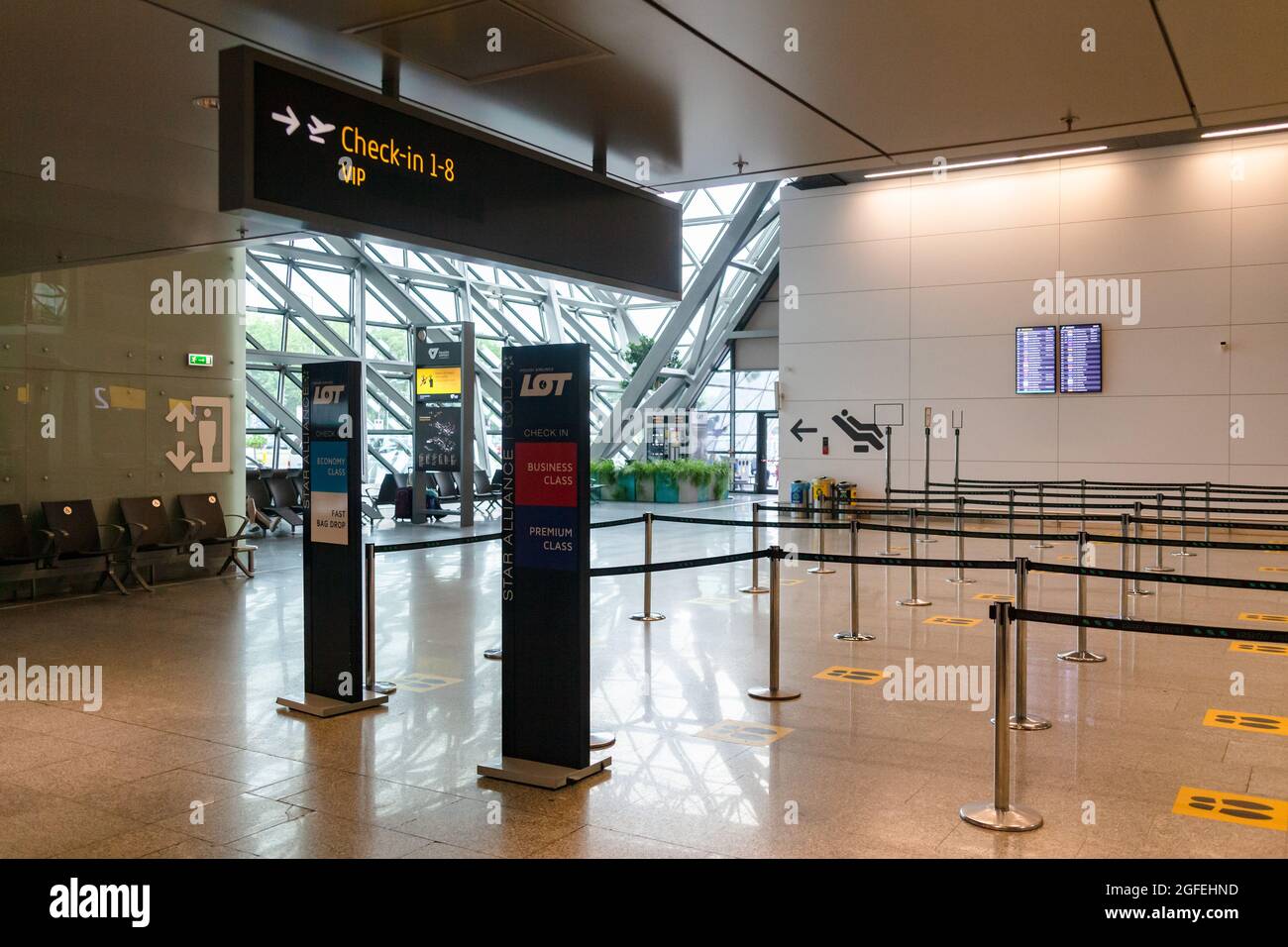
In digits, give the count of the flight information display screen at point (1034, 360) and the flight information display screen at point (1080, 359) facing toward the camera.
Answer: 2

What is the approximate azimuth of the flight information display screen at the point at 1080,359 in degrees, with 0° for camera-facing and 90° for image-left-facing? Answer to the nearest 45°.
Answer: approximately 0°

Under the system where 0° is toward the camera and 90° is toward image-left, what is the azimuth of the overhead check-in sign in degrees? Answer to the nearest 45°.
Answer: approximately 315°

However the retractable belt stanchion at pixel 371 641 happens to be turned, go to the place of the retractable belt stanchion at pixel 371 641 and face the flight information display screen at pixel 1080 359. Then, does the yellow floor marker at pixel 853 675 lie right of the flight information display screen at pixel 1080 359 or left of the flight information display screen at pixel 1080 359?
right

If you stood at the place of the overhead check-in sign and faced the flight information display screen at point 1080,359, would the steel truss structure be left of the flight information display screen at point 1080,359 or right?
left

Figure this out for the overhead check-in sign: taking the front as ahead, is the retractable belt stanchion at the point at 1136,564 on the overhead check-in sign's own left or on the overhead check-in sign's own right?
on the overhead check-in sign's own left

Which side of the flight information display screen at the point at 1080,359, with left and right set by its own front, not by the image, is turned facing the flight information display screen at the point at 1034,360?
right
